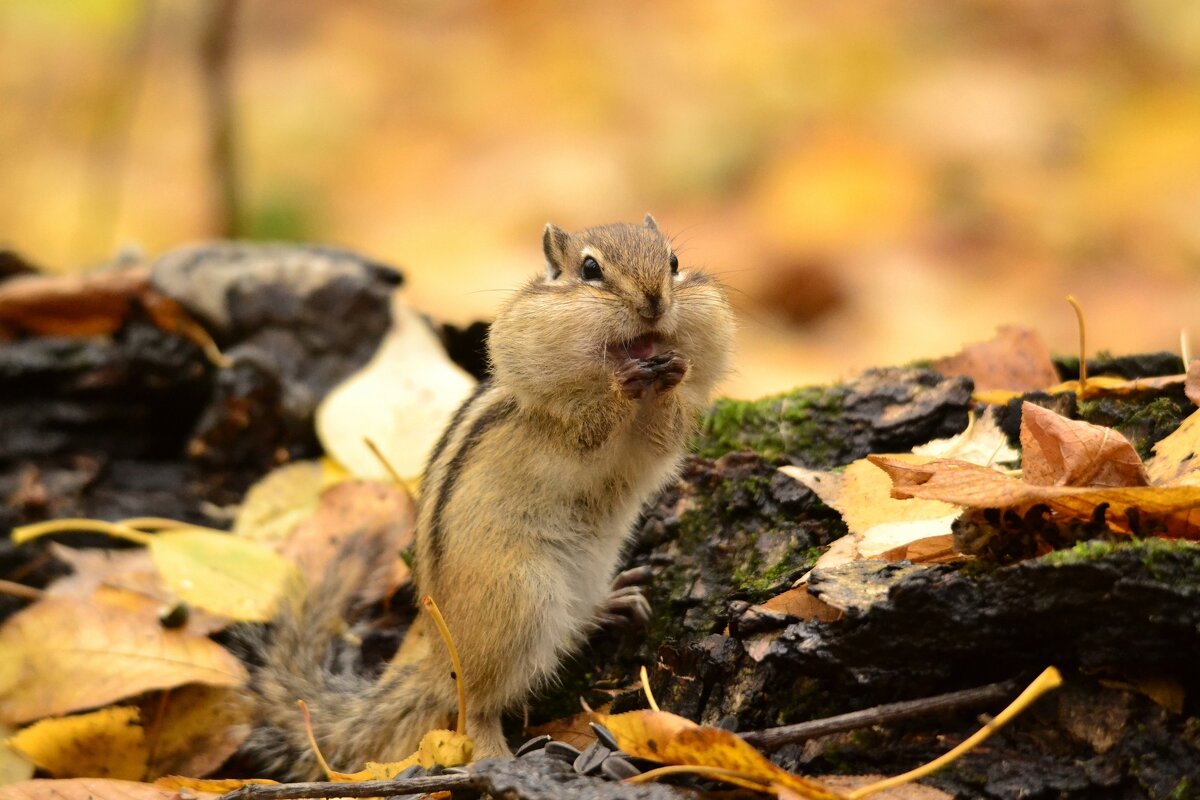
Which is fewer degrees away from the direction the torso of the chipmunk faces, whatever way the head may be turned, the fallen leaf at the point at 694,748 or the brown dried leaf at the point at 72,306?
the fallen leaf

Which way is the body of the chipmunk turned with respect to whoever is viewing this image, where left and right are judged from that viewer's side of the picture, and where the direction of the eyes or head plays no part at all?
facing the viewer and to the right of the viewer

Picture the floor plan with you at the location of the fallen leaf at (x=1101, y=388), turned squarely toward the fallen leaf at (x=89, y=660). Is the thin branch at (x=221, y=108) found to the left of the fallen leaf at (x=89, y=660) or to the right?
right

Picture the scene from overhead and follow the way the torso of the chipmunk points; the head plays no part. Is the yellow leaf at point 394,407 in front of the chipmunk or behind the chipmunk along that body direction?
behind

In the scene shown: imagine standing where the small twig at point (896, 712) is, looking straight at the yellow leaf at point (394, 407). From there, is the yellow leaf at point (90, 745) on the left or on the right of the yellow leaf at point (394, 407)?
left

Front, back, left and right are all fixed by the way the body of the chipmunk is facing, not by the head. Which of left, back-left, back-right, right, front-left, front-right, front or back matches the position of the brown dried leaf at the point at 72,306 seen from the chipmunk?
back
